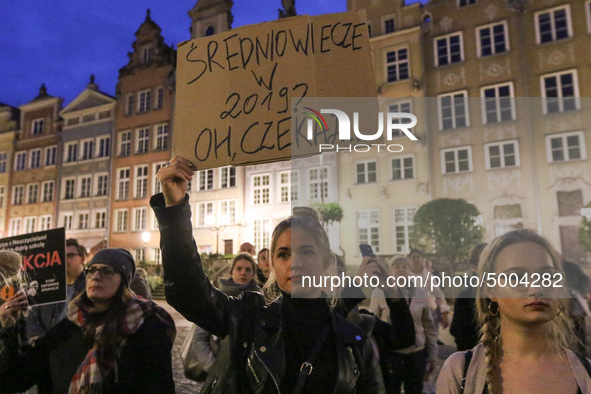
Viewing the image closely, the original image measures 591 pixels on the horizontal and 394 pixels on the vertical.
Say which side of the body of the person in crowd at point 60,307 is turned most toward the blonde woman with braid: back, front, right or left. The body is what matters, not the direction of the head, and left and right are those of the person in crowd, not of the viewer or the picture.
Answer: left

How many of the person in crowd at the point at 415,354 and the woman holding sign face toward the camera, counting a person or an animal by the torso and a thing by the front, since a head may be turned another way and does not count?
2

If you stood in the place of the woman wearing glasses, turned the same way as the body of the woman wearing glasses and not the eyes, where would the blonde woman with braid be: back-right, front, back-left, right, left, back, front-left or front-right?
left

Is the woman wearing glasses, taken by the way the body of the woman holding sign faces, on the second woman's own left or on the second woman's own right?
on the second woman's own right

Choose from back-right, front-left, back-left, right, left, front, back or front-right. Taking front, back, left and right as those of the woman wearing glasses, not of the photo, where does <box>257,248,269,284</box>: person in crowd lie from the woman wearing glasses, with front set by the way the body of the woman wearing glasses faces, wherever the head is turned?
back

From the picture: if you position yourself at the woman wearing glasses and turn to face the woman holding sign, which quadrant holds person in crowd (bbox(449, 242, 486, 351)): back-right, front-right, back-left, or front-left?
front-left

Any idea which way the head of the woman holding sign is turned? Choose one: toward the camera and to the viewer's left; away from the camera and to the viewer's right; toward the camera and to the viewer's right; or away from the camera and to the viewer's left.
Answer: toward the camera and to the viewer's left

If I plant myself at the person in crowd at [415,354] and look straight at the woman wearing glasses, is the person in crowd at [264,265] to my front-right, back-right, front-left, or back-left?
front-right

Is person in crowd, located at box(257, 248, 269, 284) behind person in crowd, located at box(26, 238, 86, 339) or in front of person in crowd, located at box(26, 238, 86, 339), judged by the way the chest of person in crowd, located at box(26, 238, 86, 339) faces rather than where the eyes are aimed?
behind

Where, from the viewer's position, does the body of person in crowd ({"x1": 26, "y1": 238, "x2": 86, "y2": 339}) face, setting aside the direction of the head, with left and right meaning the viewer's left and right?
facing the viewer and to the left of the viewer

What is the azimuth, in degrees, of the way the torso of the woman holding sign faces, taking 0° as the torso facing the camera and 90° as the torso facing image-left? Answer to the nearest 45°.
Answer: approximately 0°
